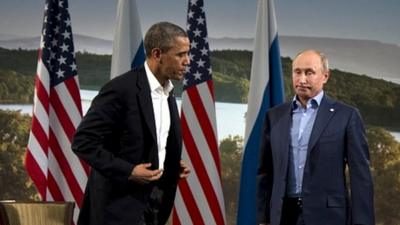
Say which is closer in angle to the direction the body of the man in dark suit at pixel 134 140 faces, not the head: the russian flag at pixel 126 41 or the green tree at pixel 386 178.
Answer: the green tree

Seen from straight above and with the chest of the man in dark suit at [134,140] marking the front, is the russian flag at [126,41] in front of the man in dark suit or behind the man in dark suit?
behind

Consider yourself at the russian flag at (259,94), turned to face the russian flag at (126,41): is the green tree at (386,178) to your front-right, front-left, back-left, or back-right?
back-right

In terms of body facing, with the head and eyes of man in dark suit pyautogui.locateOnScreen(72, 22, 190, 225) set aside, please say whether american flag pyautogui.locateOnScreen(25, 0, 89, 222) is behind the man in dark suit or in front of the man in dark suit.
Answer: behind

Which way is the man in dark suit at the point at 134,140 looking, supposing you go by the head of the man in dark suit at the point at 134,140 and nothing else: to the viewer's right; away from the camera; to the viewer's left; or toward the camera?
to the viewer's right

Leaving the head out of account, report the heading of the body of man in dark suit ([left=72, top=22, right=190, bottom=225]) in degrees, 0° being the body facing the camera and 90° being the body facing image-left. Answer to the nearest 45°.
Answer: approximately 315°
